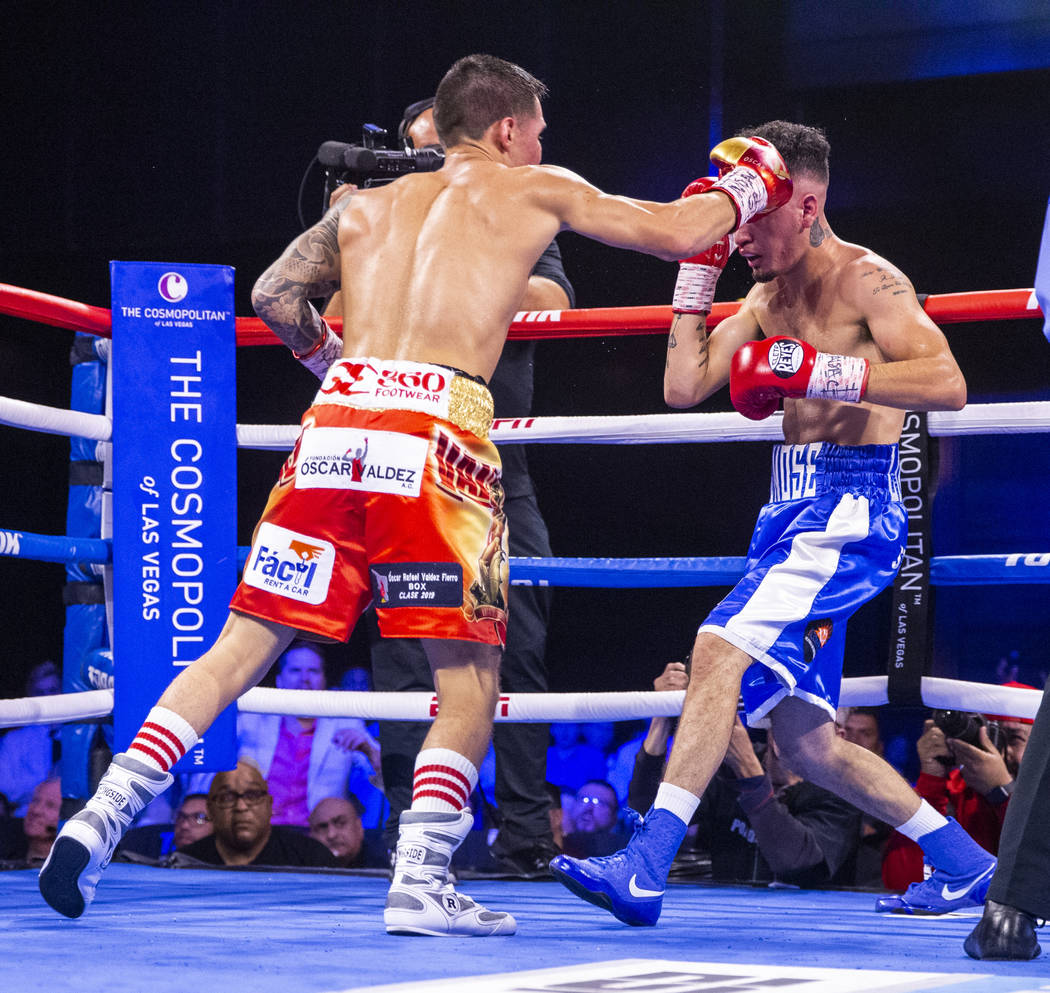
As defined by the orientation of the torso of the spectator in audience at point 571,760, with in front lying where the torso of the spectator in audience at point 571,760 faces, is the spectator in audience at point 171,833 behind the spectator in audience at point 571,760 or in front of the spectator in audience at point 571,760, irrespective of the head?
in front

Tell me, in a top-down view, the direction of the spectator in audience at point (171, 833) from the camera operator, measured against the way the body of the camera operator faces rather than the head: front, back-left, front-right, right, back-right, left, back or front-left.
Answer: right

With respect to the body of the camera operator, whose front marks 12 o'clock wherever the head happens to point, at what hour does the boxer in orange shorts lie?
The boxer in orange shorts is roughly at 11 o'clock from the camera operator.

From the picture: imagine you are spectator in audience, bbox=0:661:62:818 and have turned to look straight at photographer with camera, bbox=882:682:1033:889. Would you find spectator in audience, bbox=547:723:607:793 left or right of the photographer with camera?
left

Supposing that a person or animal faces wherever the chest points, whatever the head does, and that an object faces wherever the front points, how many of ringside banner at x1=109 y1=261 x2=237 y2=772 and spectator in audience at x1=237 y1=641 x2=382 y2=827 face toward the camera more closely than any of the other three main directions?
2

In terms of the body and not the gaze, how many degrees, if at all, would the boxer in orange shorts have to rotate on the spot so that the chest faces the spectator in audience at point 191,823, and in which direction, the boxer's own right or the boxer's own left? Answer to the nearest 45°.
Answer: approximately 45° to the boxer's own left

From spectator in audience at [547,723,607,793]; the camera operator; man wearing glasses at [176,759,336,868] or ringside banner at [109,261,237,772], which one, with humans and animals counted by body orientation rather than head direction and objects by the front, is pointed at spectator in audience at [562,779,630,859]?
spectator in audience at [547,723,607,793]

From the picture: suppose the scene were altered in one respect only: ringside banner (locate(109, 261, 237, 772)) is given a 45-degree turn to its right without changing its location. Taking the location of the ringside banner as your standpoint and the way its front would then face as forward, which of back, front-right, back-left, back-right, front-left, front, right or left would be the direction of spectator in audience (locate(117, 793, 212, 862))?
back-right

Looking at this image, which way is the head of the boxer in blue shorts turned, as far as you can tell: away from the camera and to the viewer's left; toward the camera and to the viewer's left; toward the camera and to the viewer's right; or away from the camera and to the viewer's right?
toward the camera and to the viewer's left

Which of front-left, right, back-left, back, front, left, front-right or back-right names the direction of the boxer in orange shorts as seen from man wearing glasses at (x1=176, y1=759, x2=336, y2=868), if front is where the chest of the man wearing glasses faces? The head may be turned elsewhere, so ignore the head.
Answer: front

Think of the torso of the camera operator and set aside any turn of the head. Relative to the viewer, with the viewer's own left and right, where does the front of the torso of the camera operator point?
facing the viewer and to the left of the viewer

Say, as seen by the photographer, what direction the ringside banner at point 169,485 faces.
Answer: facing the viewer

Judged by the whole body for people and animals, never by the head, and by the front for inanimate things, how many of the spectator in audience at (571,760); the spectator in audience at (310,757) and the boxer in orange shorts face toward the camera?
2

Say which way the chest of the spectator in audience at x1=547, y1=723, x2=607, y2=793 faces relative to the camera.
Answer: toward the camera

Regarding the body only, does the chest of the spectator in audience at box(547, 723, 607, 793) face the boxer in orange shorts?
yes

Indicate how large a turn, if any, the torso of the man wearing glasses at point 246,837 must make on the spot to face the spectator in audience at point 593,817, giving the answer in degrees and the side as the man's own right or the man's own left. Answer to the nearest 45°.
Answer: approximately 135° to the man's own left

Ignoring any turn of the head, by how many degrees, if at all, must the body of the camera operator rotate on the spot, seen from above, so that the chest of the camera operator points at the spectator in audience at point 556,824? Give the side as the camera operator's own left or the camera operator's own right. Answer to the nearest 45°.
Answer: approximately 135° to the camera operator's own right

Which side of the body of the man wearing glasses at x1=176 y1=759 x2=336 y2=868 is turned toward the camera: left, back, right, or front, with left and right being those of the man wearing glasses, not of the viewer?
front

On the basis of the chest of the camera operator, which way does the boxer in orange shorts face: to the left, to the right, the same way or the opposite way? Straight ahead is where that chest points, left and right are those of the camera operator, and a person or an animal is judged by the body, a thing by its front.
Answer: the opposite way
